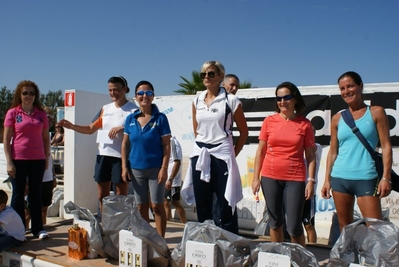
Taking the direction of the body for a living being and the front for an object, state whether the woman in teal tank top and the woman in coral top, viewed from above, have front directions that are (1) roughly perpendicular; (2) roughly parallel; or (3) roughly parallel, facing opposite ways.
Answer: roughly parallel

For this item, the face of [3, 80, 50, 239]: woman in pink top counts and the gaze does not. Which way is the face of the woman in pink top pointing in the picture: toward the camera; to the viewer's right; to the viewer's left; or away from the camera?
toward the camera

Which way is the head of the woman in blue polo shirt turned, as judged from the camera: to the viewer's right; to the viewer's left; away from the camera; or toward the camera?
toward the camera

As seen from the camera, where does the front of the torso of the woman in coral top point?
toward the camera

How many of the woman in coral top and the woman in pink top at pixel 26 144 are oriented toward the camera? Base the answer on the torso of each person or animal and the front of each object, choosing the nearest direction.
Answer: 2

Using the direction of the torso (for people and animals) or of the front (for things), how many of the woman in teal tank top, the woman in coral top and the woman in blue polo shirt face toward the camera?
3

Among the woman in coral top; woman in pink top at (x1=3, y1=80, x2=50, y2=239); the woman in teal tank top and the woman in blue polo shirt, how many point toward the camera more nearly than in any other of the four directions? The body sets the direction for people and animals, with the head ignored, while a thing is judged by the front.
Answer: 4

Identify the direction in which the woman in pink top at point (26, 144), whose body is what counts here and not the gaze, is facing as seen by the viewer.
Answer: toward the camera
